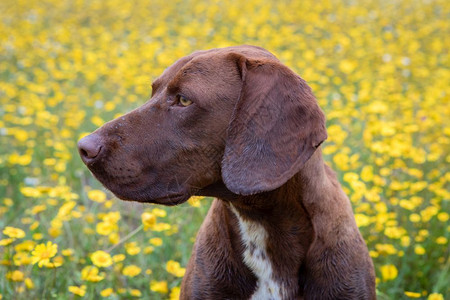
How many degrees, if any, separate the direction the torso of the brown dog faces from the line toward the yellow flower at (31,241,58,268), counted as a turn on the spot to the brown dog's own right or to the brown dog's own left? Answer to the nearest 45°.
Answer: approximately 45° to the brown dog's own right

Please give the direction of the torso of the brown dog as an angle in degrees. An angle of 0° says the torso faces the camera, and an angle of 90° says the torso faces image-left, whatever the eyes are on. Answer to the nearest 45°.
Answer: approximately 45°

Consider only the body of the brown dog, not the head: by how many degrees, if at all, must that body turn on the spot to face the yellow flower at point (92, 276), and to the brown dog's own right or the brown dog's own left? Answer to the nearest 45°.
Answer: approximately 45° to the brown dog's own right
